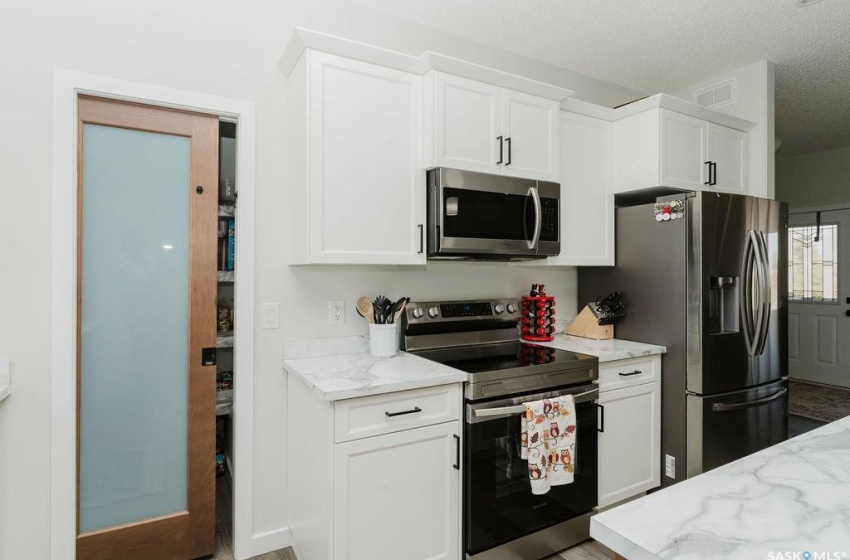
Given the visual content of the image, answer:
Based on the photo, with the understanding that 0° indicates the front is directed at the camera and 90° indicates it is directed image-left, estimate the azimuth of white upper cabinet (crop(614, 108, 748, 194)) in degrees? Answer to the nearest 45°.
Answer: approximately 315°

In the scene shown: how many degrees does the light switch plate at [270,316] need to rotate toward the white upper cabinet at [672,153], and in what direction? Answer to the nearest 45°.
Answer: approximately 90° to its left

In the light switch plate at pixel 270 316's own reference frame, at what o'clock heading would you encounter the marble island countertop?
The marble island countertop is roughly at 11 o'clock from the light switch plate.

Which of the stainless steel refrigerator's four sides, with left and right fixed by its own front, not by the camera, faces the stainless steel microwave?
right

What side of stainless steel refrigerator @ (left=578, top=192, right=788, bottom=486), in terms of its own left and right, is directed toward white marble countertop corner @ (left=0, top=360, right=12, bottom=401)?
right

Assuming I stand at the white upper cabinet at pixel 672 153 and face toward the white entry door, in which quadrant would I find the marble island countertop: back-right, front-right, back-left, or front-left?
back-right

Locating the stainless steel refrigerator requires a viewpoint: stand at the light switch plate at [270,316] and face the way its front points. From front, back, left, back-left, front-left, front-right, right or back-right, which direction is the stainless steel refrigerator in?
left

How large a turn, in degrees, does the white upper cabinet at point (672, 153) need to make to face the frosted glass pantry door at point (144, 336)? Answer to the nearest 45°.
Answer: approximately 90° to its right

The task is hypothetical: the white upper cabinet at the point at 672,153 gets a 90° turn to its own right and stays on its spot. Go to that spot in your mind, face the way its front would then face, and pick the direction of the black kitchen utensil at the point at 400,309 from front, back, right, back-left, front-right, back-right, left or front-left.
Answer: front
